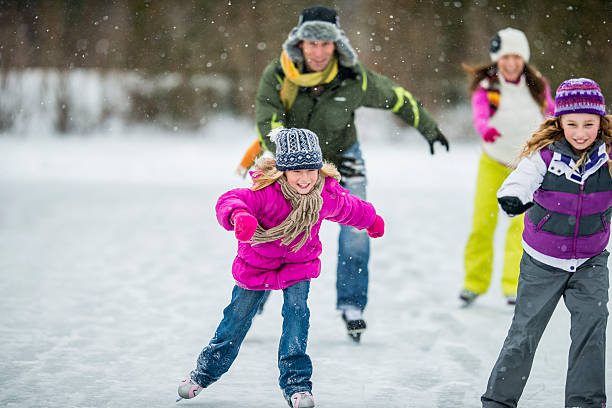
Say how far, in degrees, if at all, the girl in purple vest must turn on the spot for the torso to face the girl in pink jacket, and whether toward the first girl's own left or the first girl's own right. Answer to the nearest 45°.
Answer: approximately 90° to the first girl's own right

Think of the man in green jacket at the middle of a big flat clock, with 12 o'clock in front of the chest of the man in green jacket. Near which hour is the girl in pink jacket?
The girl in pink jacket is roughly at 12 o'clock from the man in green jacket.

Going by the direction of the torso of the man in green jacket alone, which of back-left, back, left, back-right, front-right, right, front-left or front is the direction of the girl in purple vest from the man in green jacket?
front-left

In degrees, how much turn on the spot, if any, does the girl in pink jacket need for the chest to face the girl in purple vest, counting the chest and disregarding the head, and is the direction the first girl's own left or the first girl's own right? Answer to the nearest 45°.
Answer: approximately 90° to the first girl's own left

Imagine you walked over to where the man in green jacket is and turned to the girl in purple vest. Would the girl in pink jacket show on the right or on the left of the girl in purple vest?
right

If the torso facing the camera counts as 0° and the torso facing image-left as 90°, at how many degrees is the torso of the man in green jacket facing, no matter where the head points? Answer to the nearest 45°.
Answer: approximately 0°
